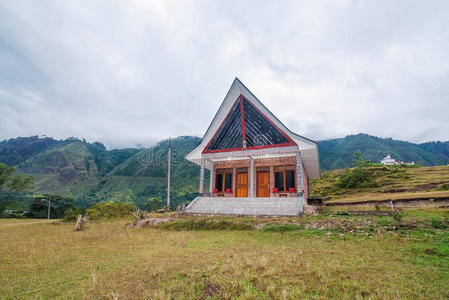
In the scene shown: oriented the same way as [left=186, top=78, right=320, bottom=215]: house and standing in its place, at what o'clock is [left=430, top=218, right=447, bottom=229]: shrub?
The shrub is roughly at 11 o'clock from the house.

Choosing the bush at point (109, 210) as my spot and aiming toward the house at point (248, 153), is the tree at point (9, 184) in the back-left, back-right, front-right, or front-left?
back-left

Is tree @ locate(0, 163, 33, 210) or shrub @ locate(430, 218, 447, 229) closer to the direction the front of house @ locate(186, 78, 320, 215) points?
the shrub

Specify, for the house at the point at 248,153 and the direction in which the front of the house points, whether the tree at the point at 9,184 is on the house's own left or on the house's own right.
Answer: on the house's own right

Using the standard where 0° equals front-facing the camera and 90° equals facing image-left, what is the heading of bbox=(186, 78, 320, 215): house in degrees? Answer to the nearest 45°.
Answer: approximately 0°

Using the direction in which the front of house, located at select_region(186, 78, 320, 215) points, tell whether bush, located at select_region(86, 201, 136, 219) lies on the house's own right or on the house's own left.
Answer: on the house's own right
